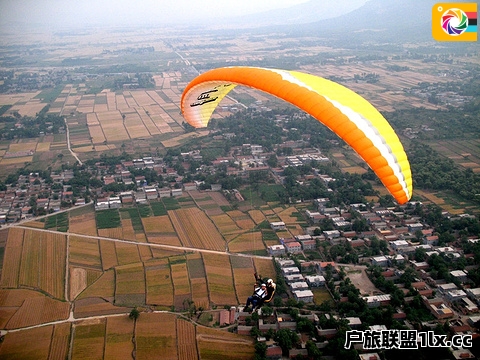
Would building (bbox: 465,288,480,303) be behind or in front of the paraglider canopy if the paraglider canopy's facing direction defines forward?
behind

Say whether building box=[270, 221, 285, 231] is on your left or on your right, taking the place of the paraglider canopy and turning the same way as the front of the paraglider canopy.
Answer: on your right

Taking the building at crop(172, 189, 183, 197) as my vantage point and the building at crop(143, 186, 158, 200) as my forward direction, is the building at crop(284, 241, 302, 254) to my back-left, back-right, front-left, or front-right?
back-left
